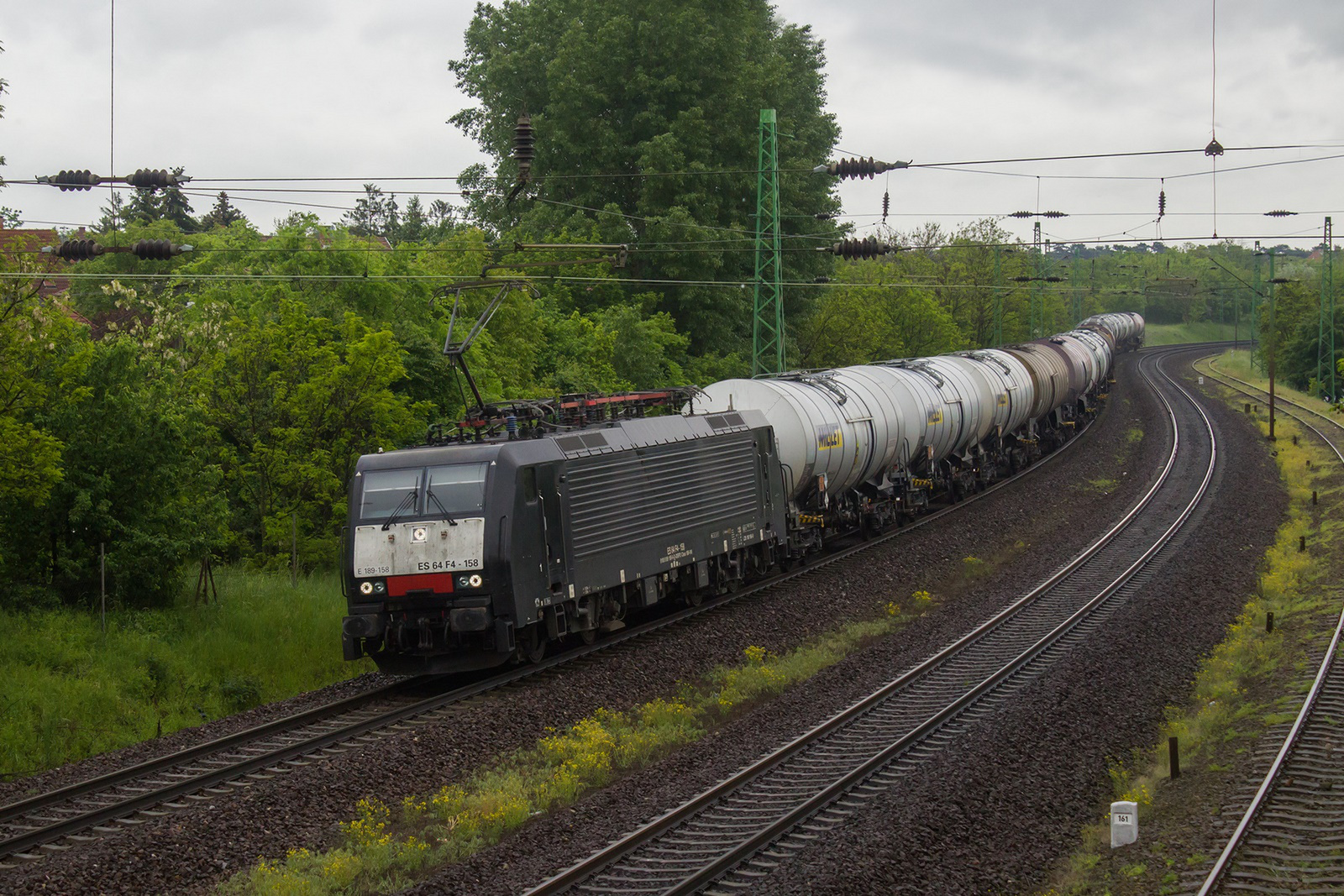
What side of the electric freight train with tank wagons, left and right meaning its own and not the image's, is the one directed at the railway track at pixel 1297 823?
left

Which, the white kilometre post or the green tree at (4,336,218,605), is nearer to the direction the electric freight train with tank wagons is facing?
the green tree

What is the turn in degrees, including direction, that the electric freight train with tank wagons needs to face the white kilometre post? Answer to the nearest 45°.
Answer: approximately 90° to its left

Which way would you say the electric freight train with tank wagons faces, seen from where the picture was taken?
facing the viewer and to the left of the viewer

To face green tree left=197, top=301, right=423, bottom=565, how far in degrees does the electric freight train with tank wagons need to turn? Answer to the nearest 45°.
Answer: approximately 90° to its right
